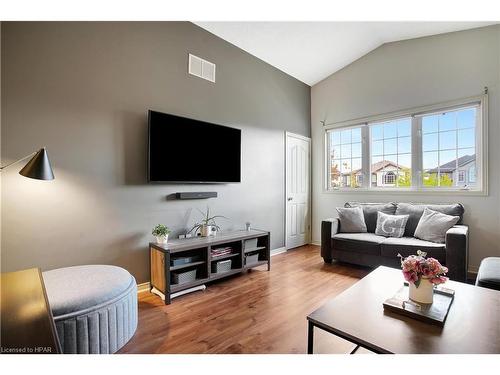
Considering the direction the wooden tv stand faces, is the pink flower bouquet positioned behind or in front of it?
in front

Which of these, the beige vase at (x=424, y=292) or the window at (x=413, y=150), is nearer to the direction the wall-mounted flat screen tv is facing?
the beige vase

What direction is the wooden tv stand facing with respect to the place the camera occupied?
facing the viewer and to the right of the viewer

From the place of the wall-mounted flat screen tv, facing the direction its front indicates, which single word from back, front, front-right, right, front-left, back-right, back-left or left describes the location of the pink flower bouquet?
front

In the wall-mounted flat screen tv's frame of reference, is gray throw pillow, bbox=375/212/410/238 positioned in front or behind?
in front

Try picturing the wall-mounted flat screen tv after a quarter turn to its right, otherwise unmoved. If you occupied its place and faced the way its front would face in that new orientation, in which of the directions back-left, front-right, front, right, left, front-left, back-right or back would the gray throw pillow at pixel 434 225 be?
back-left

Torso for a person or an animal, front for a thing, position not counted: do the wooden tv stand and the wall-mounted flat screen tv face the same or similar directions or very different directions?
same or similar directions

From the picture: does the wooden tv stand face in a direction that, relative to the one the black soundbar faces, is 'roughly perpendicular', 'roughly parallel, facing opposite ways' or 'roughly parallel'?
roughly parallel

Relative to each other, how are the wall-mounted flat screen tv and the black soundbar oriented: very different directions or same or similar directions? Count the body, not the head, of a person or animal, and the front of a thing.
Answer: same or similar directions

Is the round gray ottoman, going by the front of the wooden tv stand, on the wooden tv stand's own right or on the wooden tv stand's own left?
on the wooden tv stand's own right

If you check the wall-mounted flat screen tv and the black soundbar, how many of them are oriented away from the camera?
0

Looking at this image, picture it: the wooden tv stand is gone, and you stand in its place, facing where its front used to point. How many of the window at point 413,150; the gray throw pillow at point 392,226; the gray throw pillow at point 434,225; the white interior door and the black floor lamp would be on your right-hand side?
1

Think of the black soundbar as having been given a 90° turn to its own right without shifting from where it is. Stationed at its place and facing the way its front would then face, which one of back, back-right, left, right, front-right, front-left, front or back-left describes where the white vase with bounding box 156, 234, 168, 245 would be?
front

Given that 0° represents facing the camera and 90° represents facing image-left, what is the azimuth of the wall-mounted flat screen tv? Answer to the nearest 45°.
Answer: approximately 315°
